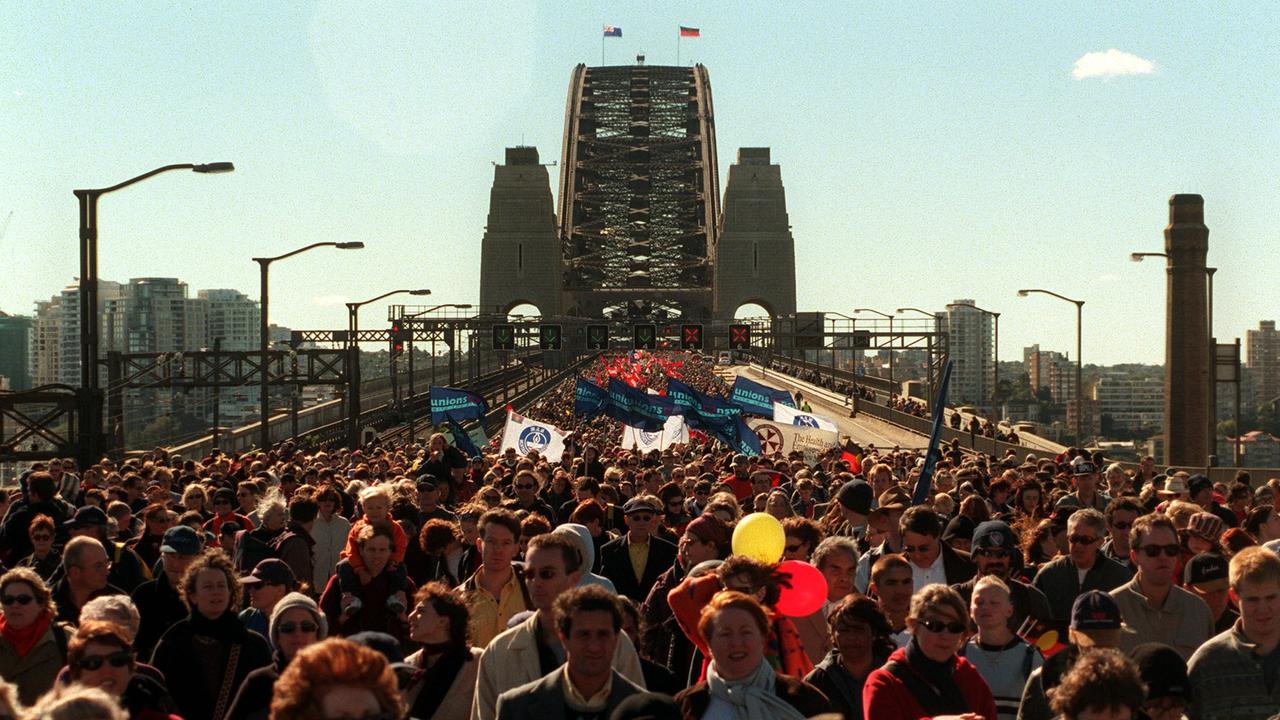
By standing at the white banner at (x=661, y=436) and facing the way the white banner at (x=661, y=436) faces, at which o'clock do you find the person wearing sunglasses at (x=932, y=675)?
The person wearing sunglasses is roughly at 12 o'clock from the white banner.

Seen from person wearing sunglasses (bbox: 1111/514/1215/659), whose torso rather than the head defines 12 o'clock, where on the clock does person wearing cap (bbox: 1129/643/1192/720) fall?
The person wearing cap is roughly at 12 o'clock from the person wearing sunglasses.

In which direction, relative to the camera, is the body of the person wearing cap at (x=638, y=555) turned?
toward the camera

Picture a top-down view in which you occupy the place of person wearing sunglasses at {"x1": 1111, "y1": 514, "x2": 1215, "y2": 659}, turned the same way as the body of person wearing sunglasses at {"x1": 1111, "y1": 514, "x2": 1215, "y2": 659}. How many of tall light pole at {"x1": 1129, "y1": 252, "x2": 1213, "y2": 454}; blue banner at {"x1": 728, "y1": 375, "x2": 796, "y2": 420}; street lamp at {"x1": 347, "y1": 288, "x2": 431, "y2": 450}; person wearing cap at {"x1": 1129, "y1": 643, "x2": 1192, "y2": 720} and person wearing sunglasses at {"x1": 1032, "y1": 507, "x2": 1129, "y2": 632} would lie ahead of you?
1

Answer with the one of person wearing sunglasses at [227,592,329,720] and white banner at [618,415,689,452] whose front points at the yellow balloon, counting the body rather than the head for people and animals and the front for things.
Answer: the white banner

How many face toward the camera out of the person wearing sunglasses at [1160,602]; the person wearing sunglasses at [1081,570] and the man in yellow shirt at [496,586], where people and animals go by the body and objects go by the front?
3

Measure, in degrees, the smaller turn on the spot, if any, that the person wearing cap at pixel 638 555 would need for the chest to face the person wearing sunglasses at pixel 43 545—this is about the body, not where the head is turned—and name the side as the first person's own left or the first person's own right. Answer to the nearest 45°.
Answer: approximately 90° to the first person's own right

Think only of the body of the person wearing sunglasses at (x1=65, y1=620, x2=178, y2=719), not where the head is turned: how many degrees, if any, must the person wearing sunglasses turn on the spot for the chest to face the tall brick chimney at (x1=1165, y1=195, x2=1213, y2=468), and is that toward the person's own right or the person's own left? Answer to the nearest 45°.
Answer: approximately 135° to the person's own left

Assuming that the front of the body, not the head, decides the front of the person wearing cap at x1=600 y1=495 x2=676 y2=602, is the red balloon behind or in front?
in front

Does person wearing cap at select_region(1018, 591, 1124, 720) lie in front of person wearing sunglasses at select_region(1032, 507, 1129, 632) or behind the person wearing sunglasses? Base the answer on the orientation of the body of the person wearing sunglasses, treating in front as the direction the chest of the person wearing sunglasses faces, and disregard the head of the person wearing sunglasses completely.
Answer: in front

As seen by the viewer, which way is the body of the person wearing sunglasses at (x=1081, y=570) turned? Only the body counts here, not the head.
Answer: toward the camera

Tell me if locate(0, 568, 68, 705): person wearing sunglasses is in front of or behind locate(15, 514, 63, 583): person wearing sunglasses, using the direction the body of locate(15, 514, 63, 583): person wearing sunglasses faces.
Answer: in front

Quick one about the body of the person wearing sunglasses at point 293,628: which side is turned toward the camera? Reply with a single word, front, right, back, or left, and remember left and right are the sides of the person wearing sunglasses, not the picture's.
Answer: front
